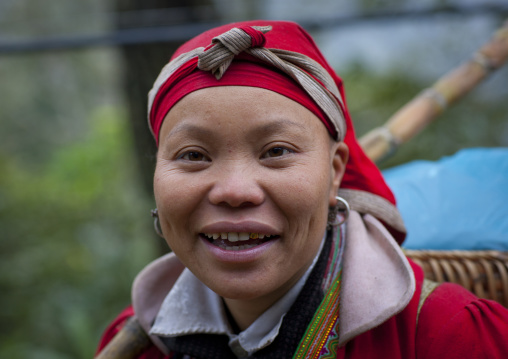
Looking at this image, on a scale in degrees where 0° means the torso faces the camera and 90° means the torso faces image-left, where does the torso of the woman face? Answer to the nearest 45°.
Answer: approximately 45°
